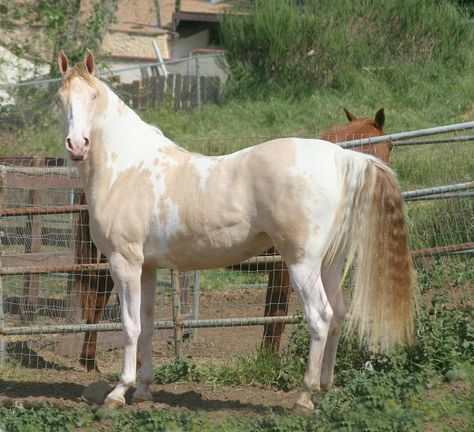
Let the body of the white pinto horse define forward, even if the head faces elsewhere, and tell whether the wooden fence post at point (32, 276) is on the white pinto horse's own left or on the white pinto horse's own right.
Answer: on the white pinto horse's own right

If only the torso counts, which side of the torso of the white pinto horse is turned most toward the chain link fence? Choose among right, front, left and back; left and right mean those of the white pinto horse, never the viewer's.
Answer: right

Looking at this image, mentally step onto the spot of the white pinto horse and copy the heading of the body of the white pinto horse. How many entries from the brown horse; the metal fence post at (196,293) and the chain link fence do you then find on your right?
3

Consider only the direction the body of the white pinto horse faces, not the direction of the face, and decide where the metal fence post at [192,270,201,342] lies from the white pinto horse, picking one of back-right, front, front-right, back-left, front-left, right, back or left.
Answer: right

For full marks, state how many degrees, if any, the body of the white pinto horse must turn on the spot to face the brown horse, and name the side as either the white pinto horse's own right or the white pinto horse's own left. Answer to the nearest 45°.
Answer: approximately 90° to the white pinto horse's own right

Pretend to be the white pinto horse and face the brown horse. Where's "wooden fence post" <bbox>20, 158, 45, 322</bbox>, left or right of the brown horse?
left

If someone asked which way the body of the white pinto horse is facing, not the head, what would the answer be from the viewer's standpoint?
to the viewer's left
